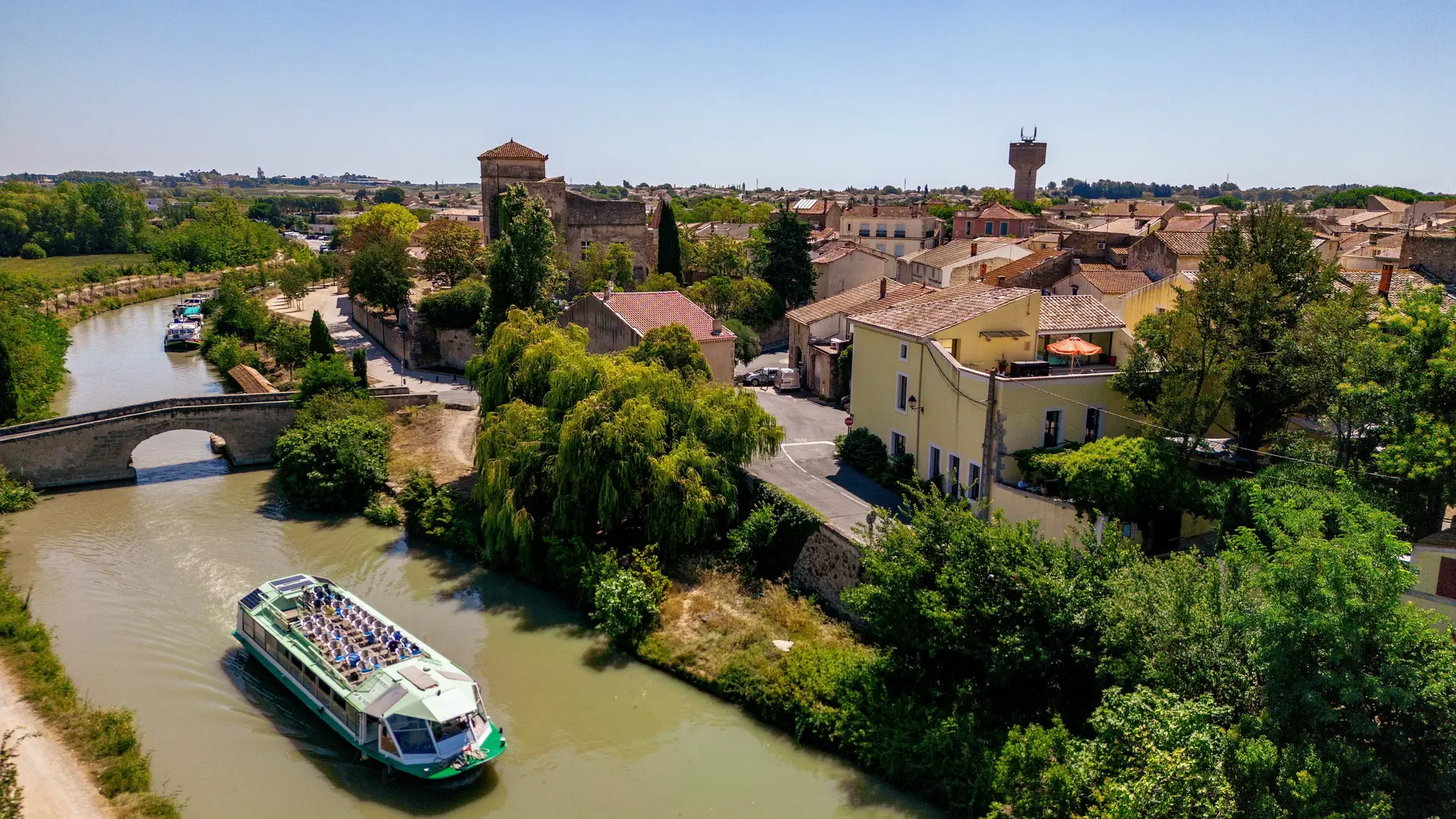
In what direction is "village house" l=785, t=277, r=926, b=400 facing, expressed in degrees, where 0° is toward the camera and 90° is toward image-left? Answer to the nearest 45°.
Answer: approximately 45°

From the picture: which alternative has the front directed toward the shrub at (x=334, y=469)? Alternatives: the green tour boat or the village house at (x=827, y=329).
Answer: the village house

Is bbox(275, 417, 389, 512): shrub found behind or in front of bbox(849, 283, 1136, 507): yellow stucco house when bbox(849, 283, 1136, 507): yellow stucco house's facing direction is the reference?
in front

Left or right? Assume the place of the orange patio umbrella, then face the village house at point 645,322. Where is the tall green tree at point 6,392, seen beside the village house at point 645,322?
left

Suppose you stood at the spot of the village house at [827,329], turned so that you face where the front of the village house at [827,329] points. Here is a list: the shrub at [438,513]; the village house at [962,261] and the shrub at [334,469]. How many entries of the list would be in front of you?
2

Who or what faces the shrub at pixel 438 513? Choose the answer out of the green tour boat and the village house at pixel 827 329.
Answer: the village house

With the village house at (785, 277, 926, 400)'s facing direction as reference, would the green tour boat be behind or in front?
in front

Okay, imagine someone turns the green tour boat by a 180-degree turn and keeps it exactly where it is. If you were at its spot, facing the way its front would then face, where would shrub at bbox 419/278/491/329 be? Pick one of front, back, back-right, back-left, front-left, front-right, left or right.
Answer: front-right

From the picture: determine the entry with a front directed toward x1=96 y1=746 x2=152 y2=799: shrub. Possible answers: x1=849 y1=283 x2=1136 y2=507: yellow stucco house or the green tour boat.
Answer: the yellow stucco house

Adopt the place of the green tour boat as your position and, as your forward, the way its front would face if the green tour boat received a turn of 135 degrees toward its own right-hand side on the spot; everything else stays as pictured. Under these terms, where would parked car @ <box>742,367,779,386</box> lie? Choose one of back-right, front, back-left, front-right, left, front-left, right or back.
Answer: back-right

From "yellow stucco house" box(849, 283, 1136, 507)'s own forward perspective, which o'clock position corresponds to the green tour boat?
The green tour boat is roughly at 12 o'clock from the yellow stucco house.

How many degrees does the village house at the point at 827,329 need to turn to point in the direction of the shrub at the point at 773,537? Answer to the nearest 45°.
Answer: approximately 45° to its left

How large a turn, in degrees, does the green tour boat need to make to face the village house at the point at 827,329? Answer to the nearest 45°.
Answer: approximately 90° to its left

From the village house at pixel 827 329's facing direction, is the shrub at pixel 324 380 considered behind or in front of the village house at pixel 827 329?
in front
